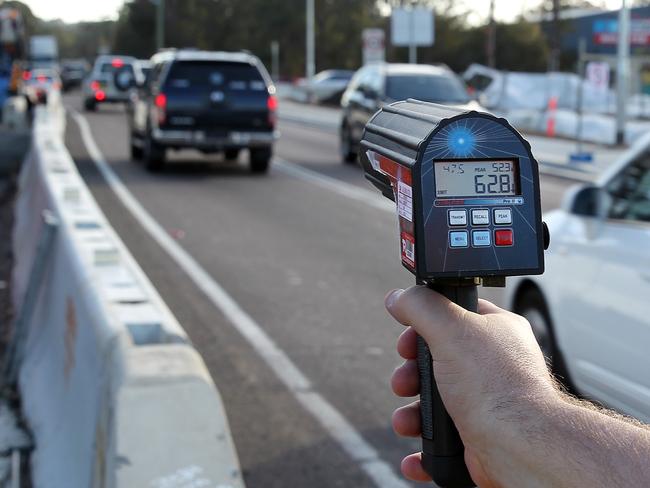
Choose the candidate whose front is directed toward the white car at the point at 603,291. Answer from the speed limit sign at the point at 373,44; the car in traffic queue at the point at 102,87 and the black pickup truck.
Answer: the speed limit sign

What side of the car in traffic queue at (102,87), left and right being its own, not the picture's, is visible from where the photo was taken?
back

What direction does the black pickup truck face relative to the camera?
away from the camera

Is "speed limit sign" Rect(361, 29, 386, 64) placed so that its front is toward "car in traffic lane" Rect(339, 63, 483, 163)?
yes

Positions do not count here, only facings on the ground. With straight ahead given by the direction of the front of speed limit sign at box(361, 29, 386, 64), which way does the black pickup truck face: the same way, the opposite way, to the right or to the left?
the opposite way

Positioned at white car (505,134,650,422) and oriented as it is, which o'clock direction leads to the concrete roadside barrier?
The concrete roadside barrier is roughly at 9 o'clock from the white car.

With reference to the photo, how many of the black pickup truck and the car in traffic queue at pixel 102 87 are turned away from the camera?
2

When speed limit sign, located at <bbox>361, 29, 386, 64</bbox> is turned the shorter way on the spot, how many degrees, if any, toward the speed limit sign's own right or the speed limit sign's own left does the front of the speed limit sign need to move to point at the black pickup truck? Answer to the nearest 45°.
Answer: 0° — it already faces it

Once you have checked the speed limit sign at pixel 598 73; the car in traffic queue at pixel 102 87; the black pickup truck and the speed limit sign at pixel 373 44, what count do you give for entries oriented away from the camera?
2

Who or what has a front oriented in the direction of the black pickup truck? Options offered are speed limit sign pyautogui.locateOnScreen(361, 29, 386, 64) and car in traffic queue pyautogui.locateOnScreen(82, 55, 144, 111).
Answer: the speed limit sign

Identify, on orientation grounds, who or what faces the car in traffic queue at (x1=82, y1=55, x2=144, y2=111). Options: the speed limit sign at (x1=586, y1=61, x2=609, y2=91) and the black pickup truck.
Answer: the black pickup truck
